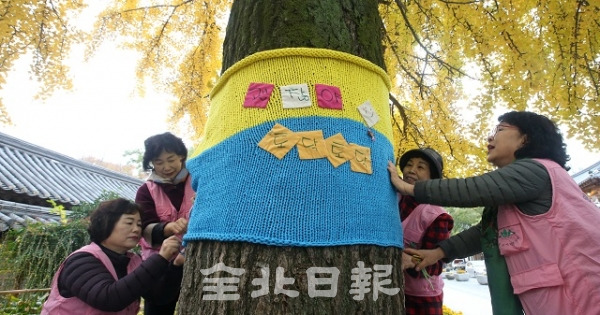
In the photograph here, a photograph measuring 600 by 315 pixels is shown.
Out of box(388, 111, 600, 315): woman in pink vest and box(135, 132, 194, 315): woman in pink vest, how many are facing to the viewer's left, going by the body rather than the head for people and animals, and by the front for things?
1

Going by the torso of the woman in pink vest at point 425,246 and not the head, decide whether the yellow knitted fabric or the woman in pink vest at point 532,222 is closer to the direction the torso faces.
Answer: the yellow knitted fabric

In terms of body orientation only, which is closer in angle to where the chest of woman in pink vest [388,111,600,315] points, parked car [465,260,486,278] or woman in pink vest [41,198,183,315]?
the woman in pink vest

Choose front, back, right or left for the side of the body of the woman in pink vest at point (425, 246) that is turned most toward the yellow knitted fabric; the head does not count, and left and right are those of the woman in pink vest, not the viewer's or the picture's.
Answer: front

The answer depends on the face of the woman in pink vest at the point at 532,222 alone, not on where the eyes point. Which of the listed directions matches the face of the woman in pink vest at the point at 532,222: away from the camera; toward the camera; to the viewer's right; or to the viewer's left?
to the viewer's left

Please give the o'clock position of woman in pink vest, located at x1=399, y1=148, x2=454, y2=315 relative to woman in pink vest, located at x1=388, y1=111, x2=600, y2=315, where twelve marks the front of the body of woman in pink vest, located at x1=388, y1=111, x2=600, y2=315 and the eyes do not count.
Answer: woman in pink vest, located at x1=399, y1=148, x2=454, y2=315 is roughly at 1 o'clock from woman in pink vest, located at x1=388, y1=111, x2=600, y2=315.

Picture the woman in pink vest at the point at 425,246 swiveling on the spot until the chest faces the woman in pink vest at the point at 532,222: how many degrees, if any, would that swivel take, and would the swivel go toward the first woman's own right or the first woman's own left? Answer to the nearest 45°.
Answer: approximately 90° to the first woman's own left

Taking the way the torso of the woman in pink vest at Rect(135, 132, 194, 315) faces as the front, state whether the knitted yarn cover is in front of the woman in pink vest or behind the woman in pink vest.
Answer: in front

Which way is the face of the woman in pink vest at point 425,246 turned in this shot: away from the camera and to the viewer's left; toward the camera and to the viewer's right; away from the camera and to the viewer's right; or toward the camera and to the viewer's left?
toward the camera and to the viewer's left

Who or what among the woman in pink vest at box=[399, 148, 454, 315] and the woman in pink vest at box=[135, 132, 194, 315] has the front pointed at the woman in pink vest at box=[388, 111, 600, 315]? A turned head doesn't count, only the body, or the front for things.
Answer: the woman in pink vest at box=[135, 132, 194, 315]

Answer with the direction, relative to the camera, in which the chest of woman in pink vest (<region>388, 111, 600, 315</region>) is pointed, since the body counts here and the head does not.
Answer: to the viewer's left
